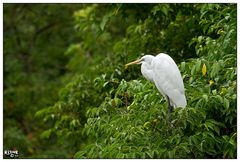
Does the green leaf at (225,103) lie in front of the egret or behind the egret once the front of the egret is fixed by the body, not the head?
behind

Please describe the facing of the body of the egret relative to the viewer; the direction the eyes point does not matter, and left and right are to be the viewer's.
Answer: facing to the left of the viewer
